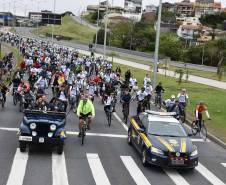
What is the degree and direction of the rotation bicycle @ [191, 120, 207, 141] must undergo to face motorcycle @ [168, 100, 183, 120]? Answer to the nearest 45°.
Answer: approximately 180°

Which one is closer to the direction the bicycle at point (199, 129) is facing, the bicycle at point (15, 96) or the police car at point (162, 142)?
the police car

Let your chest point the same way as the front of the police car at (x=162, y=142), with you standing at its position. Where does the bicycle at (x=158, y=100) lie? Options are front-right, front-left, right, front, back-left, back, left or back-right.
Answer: back-left

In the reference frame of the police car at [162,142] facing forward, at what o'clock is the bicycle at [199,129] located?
The bicycle is roughly at 8 o'clock from the police car.

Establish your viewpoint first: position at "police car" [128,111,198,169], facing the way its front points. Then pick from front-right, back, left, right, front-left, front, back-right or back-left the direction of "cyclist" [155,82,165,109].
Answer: back-left

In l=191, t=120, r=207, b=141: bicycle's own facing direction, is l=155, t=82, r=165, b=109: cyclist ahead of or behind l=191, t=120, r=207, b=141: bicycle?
behind

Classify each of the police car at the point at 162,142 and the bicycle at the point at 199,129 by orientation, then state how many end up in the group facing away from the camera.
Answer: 0

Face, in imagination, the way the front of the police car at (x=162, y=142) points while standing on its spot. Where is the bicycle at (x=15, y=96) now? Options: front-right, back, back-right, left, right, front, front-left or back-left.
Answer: back

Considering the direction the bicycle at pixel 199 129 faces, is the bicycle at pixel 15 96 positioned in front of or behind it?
behind

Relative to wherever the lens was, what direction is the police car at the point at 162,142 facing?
facing the viewer and to the right of the viewer
